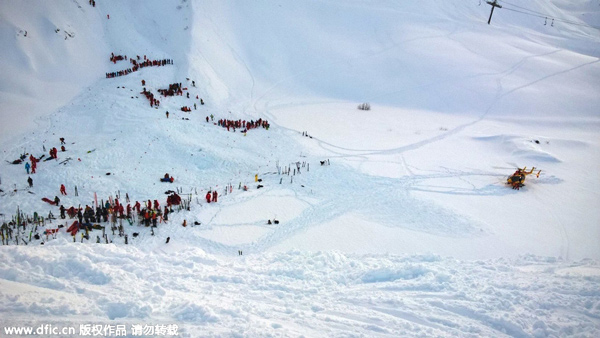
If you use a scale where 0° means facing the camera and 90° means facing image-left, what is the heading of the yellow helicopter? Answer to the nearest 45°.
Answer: approximately 45°
